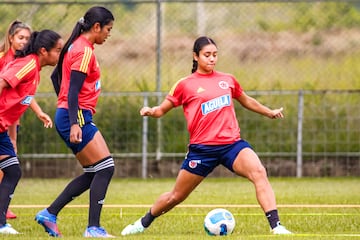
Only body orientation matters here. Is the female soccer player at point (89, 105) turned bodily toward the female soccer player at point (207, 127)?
yes

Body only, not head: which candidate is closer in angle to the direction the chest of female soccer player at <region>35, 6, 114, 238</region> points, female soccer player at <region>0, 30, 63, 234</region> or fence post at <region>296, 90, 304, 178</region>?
the fence post

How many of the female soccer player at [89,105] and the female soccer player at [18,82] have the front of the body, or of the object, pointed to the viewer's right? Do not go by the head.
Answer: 2

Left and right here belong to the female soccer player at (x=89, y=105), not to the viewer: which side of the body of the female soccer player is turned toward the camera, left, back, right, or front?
right

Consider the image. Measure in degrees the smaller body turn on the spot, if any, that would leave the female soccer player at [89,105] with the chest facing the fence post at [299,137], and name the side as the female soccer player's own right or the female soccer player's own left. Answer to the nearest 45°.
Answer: approximately 45° to the female soccer player's own left

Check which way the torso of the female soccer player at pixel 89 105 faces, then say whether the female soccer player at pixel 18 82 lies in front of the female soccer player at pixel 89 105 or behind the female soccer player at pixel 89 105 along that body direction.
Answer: behind

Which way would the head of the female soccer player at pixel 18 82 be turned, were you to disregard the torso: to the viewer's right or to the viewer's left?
to the viewer's right

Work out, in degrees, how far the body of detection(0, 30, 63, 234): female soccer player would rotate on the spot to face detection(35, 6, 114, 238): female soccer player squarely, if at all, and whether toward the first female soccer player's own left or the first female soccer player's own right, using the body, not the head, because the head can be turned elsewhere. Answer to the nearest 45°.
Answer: approximately 45° to the first female soccer player's own right

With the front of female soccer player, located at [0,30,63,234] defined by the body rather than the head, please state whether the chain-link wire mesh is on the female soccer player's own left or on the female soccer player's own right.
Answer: on the female soccer player's own left

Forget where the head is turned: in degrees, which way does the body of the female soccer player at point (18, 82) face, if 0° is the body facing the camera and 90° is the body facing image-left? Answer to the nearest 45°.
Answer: approximately 270°

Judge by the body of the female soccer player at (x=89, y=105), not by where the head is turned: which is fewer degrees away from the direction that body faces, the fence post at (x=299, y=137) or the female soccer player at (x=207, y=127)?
the female soccer player
